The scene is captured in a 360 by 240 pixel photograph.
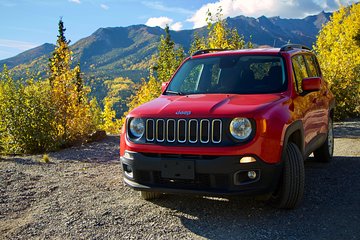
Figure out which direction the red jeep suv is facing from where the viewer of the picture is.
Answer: facing the viewer and to the left of the viewer

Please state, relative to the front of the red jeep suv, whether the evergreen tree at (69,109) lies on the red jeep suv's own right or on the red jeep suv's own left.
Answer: on the red jeep suv's own right
